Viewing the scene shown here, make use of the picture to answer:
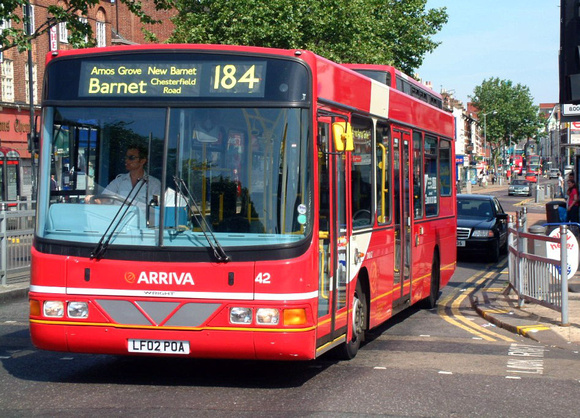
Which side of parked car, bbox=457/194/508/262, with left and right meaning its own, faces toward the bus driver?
front

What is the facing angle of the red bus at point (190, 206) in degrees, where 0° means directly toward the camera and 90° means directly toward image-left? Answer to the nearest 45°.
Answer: approximately 0°

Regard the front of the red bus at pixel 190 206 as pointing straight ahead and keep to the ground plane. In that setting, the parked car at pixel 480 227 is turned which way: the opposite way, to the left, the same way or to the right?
the same way

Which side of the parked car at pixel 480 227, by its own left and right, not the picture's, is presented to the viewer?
front

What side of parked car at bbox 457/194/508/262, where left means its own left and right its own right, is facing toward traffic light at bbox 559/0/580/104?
front

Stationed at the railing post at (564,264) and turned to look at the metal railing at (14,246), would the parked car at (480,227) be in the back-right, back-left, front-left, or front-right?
front-right

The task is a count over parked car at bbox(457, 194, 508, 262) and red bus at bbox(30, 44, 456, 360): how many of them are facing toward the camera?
2

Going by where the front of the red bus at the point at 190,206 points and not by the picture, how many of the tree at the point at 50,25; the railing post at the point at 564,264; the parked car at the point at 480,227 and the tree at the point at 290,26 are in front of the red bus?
0

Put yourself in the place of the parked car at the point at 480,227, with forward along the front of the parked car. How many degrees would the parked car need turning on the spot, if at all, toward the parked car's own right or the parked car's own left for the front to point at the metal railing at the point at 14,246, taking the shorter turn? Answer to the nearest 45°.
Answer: approximately 45° to the parked car's own right

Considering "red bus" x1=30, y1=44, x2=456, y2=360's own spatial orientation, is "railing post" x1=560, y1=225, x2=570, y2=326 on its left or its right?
on its left

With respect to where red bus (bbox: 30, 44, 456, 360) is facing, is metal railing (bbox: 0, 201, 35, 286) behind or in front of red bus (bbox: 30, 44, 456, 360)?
behind

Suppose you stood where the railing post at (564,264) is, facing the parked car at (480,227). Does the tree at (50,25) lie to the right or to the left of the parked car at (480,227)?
left

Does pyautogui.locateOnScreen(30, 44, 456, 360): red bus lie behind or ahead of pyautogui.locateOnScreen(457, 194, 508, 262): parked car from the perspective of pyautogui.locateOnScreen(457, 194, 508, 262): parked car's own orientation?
ahead

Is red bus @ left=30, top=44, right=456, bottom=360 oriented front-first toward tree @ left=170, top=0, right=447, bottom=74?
no
